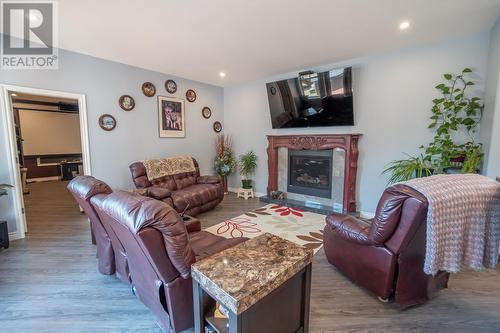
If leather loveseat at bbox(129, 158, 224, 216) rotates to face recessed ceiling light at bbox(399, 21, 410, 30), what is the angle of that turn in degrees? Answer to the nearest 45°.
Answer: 0° — it already faces it

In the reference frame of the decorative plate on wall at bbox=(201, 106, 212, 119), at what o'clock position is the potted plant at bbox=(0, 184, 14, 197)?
The potted plant is roughly at 3 o'clock from the decorative plate on wall.

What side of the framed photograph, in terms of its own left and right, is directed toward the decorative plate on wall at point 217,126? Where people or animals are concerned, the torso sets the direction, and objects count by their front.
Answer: left

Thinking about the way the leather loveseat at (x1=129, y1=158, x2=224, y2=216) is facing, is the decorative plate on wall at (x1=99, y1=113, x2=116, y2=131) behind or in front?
behind

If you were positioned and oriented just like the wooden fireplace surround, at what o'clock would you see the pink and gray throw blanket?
The pink and gray throw blanket is roughly at 10 o'clock from the wooden fireplace surround.

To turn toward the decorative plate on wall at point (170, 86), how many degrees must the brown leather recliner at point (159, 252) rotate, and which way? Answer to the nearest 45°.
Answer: approximately 45° to its left

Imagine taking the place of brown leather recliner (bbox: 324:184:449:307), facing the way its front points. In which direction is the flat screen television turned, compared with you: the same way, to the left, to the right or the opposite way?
to the left

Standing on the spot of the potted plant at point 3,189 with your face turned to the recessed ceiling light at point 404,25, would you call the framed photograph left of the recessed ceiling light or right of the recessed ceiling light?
left

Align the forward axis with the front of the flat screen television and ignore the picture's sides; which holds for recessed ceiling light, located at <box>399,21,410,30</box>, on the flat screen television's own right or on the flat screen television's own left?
on the flat screen television's own left

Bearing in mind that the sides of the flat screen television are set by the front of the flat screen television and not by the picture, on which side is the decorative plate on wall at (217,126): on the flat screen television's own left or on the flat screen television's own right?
on the flat screen television's own right
